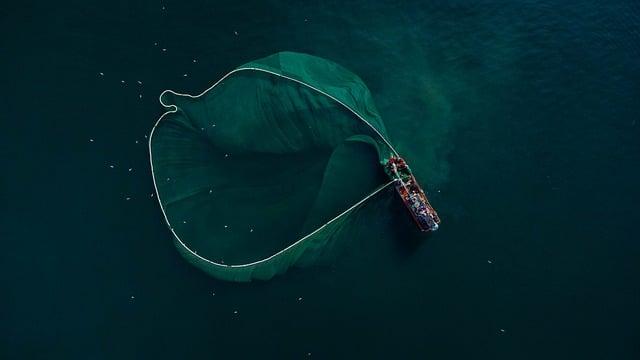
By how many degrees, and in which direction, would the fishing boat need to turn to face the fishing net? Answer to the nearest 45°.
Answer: approximately 135° to its right
